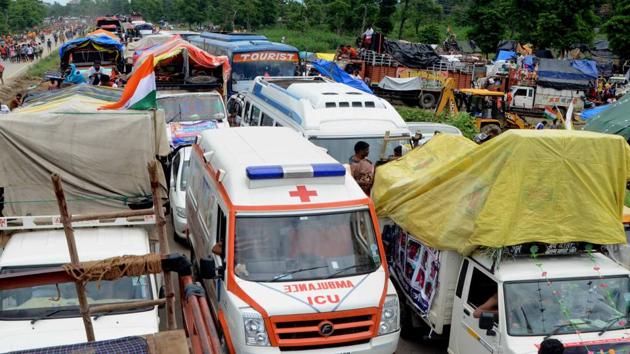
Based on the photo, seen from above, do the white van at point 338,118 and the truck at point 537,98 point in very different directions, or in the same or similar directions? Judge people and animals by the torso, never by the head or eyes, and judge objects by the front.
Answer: very different directions

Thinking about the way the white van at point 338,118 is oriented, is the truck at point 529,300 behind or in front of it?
in front

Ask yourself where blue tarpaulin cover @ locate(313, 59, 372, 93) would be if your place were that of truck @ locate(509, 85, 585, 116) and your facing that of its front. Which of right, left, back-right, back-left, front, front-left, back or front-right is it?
front-left

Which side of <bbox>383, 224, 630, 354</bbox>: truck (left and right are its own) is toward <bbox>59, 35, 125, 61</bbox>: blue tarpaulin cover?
back

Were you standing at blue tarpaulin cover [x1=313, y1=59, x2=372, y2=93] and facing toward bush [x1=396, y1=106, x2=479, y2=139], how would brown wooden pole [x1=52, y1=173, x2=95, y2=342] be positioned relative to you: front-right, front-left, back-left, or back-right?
front-right

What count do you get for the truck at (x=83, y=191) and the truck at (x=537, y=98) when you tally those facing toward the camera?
1

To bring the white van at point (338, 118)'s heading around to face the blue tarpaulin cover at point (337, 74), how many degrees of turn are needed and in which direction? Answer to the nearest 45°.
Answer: approximately 135° to its left

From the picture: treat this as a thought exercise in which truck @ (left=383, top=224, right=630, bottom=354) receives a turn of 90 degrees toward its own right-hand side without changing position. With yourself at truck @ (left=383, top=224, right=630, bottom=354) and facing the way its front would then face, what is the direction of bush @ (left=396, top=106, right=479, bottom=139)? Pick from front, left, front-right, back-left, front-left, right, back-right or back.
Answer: back-right

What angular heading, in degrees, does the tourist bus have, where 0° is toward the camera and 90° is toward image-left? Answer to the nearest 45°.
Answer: approximately 315°

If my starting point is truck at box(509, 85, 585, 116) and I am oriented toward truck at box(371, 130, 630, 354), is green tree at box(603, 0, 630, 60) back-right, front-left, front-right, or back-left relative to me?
back-left

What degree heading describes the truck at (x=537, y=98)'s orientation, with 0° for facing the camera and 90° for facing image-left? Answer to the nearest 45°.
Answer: approximately 90°

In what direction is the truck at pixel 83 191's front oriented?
toward the camera

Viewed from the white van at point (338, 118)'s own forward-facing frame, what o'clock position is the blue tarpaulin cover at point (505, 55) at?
The blue tarpaulin cover is roughly at 8 o'clock from the white van.
